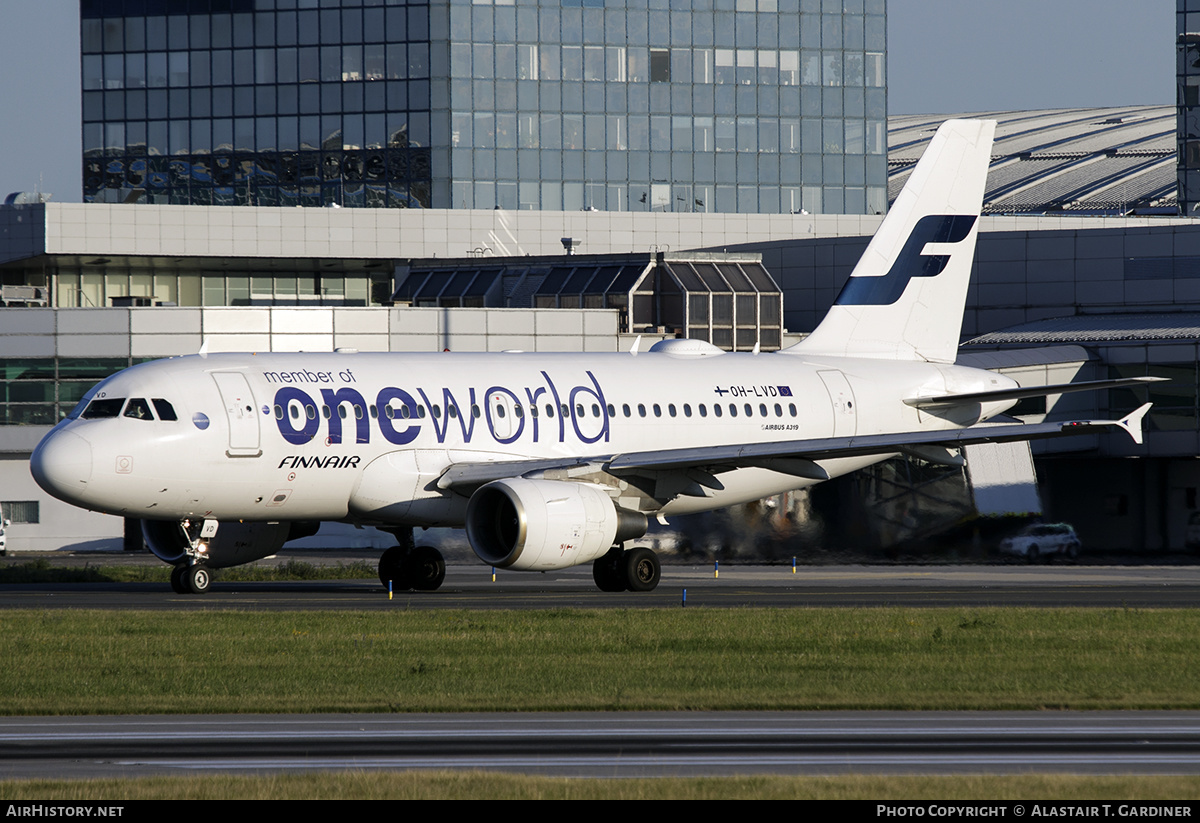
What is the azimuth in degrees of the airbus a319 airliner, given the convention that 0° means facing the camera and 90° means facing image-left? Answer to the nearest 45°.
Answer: approximately 45°

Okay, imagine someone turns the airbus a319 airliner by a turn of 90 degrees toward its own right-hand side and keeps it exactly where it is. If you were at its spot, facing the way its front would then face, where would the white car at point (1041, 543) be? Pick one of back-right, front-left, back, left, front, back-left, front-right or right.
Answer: right
